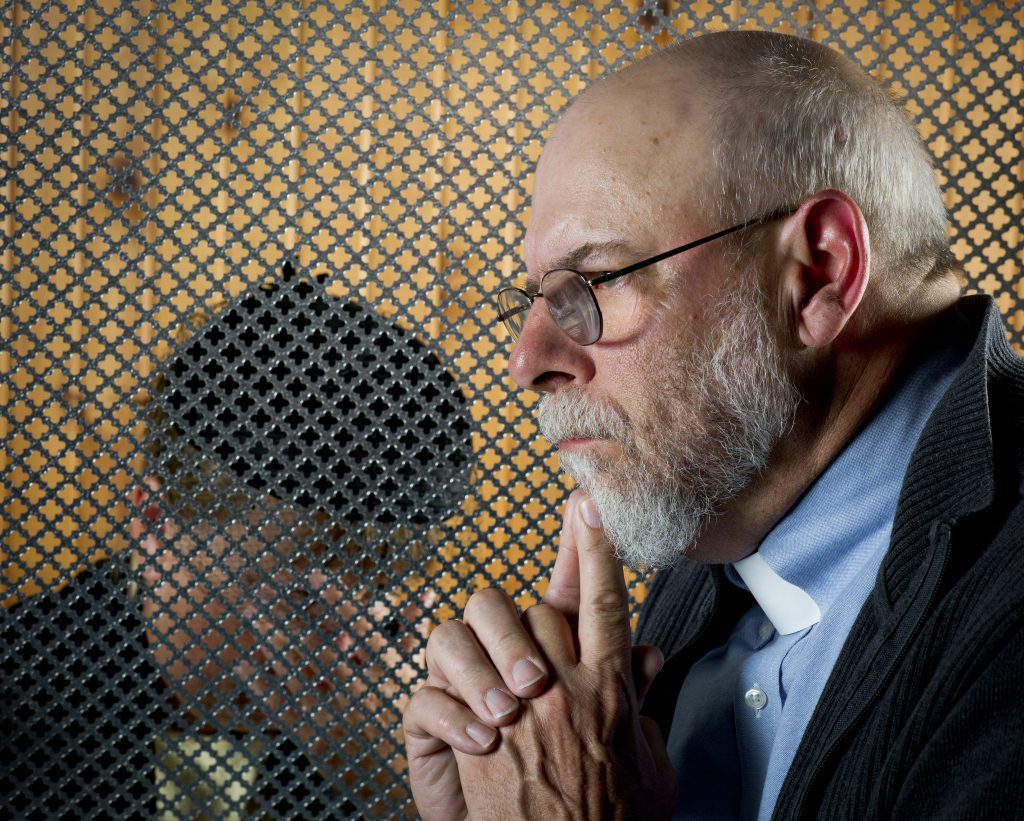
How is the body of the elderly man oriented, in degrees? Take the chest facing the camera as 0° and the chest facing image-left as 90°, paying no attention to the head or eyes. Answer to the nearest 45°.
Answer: approximately 45°

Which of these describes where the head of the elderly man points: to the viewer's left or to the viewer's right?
to the viewer's left
